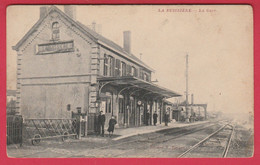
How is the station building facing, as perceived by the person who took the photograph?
facing the viewer and to the right of the viewer

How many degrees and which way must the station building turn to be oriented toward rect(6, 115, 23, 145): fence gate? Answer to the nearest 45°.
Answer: approximately 90° to its right

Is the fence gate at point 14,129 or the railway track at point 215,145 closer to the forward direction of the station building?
the railway track
